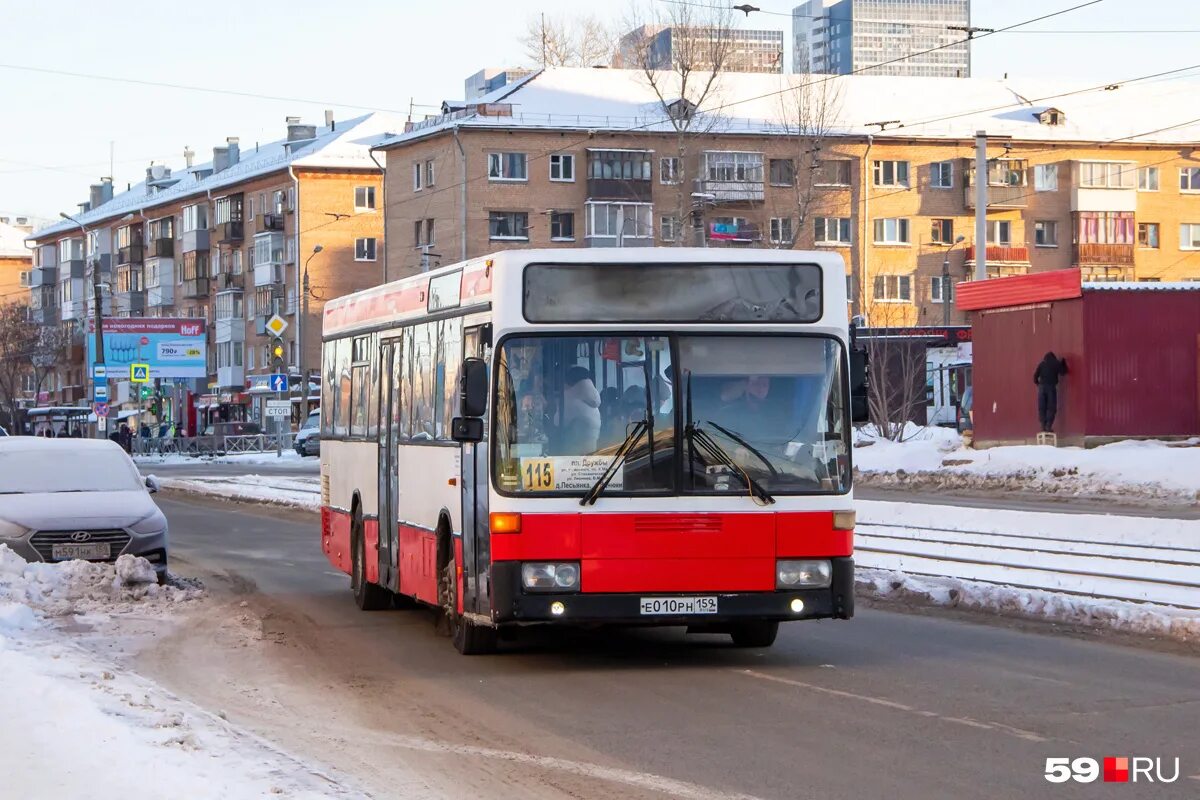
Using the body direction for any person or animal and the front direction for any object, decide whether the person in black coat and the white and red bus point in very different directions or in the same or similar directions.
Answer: very different directions

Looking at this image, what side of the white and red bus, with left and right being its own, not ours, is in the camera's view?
front

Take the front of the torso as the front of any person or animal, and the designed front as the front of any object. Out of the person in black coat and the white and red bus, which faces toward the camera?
the white and red bus

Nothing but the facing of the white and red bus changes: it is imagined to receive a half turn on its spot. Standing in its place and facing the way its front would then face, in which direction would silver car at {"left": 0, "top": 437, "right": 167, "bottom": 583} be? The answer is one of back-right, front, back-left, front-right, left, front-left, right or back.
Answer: front-left

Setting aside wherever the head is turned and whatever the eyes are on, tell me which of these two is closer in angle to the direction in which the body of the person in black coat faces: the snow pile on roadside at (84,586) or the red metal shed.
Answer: the red metal shed

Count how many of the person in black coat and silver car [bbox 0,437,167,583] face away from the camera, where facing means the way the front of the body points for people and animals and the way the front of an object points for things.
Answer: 1

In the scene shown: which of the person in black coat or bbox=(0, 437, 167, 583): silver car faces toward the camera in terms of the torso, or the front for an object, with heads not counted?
the silver car

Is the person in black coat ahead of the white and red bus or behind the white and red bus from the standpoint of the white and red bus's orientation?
behind

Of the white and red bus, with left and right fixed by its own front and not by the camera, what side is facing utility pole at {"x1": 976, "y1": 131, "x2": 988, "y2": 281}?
back

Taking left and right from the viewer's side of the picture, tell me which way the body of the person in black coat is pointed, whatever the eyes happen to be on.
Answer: facing away from the viewer

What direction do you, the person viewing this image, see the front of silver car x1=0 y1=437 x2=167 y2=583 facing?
facing the viewer

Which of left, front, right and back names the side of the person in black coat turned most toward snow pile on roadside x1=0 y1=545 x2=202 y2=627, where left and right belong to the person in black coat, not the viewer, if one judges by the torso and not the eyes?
back
